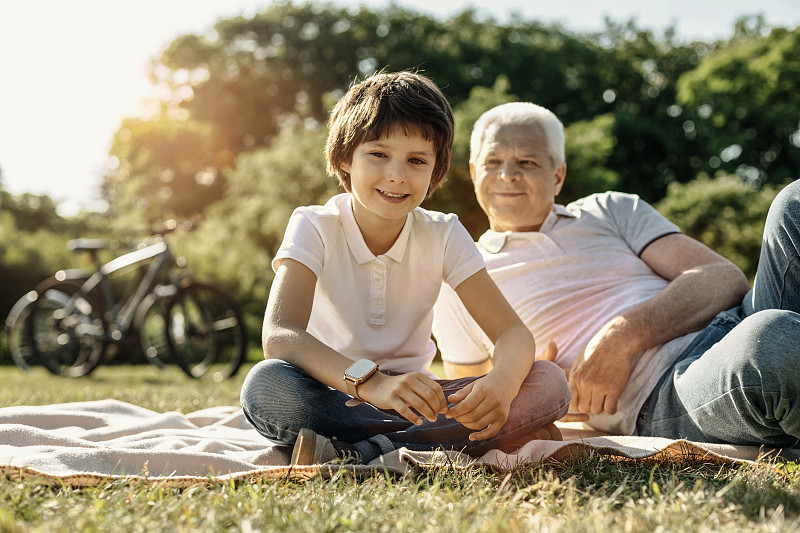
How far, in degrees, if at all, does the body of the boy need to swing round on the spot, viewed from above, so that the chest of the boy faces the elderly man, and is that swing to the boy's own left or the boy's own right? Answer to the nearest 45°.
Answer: approximately 135° to the boy's own left

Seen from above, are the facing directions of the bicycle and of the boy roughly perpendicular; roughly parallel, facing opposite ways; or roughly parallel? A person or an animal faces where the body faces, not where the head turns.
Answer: roughly perpendicular

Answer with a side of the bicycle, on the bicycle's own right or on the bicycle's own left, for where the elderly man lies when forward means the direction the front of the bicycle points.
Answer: on the bicycle's own right

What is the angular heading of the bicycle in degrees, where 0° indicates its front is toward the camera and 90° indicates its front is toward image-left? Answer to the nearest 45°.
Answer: approximately 270°

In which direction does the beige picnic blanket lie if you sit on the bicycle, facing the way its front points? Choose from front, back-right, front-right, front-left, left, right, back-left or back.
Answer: right

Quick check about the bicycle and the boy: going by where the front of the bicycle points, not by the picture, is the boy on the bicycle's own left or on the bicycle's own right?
on the bicycle's own right

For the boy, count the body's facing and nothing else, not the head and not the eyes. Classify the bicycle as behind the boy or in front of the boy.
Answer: behind

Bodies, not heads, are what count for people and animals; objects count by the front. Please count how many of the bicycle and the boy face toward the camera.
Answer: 1
